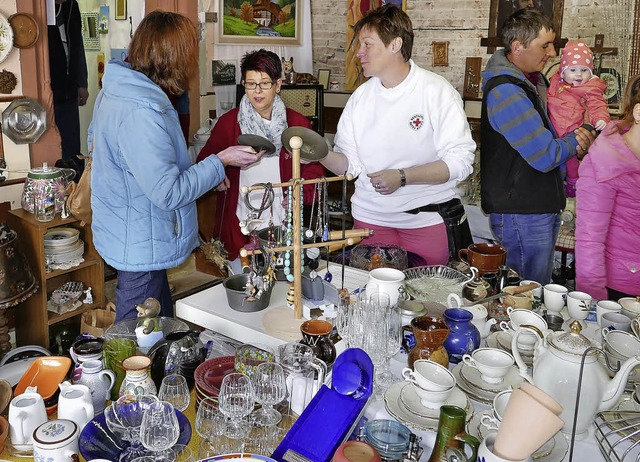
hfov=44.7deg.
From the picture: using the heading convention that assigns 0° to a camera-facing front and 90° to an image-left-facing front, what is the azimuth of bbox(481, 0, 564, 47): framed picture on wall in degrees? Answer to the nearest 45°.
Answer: approximately 0°

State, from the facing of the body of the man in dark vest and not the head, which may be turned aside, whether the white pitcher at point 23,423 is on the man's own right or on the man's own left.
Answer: on the man's own right

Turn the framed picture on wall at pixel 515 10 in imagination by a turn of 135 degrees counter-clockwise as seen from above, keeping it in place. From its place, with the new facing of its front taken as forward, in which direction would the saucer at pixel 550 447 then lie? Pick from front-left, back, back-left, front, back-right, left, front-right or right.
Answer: back-right

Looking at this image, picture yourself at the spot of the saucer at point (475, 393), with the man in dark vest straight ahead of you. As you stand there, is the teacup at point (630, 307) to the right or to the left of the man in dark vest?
right

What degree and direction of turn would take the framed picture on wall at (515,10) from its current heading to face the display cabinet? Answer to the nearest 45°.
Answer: approximately 45° to its right

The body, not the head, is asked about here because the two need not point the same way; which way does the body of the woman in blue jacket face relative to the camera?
to the viewer's right

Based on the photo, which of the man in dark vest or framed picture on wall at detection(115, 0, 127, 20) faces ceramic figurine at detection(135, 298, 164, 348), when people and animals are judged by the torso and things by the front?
the framed picture on wall

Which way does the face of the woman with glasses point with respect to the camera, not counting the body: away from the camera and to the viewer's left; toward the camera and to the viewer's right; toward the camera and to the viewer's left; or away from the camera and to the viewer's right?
toward the camera and to the viewer's left

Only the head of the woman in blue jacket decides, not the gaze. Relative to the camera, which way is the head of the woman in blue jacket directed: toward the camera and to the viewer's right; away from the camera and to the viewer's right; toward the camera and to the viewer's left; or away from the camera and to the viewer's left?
away from the camera and to the viewer's right

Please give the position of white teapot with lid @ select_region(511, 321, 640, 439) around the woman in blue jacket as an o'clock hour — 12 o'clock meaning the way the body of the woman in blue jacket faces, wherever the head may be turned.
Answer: The white teapot with lid is roughly at 2 o'clock from the woman in blue jacket.

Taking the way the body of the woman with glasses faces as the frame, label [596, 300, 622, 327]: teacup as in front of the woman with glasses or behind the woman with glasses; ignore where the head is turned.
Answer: in front
